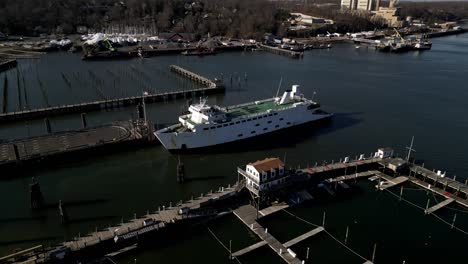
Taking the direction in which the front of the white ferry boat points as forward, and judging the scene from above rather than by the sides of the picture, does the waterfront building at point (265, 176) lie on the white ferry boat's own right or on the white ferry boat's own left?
on the white ferry boat's own left

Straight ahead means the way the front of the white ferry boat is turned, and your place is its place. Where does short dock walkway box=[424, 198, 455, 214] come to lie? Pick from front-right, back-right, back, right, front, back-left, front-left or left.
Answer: left

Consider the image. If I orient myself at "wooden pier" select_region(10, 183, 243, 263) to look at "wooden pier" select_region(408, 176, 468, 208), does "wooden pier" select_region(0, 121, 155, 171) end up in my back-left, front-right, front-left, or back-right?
back-left

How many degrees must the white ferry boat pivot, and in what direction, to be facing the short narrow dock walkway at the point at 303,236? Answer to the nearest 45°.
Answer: approximately 45° to its left

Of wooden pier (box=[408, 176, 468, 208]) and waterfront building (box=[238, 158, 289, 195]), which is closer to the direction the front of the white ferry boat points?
the waterfront building

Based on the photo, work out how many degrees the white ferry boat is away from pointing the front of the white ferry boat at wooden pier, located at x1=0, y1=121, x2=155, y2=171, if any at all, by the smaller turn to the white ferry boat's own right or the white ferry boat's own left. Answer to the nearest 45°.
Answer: approximately 45° to the white ferry boat's own right

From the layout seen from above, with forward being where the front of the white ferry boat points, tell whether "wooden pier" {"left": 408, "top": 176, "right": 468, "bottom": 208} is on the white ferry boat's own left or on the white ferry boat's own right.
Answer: on the white ferry boat's own left

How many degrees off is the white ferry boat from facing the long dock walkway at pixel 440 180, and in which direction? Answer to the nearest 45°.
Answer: approximately 90° to its left
